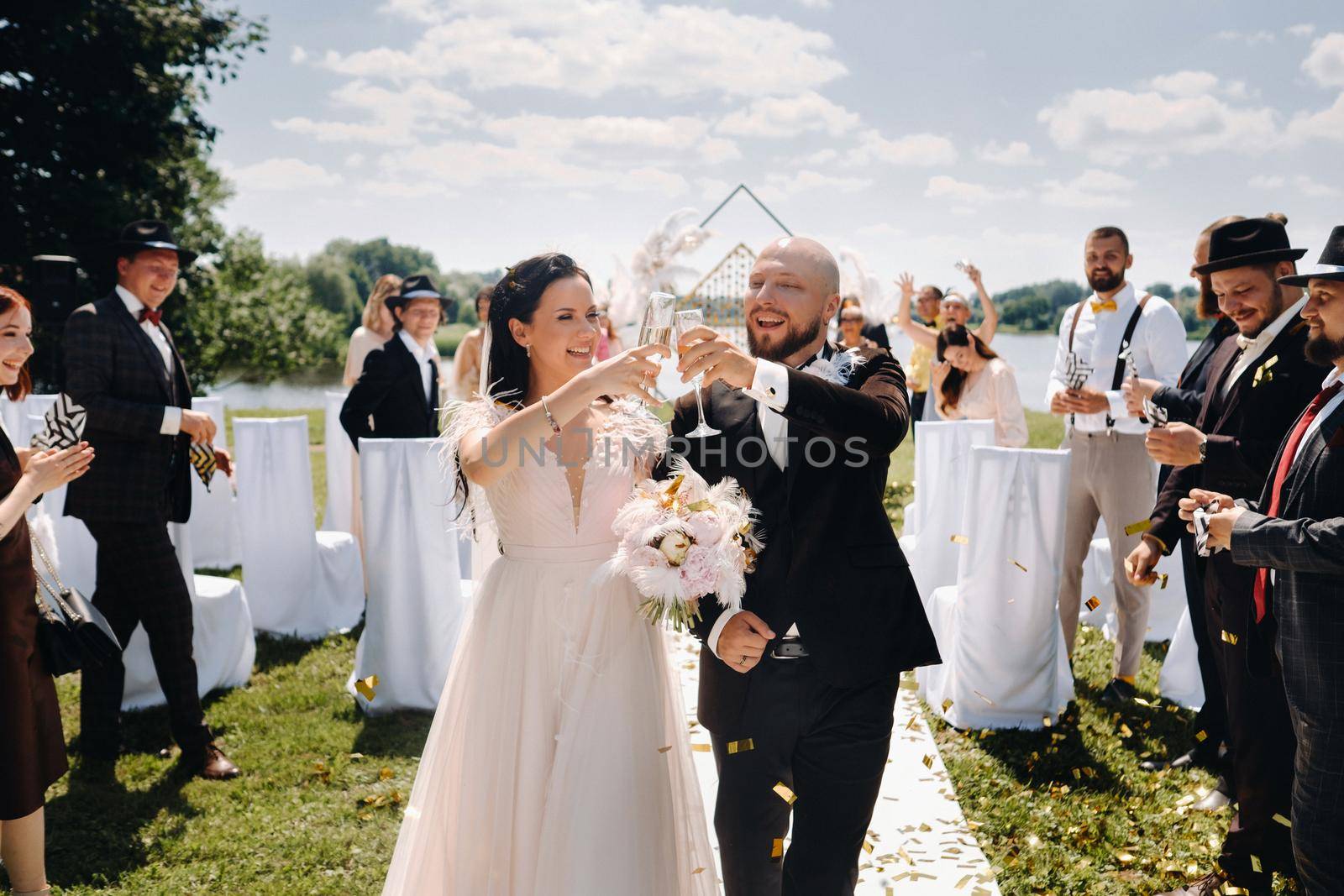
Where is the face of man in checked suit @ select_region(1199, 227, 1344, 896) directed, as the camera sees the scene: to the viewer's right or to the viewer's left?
to the viewer's left

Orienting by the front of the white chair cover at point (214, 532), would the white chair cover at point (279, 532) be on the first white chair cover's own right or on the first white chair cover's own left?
on the first white chair cover's own right

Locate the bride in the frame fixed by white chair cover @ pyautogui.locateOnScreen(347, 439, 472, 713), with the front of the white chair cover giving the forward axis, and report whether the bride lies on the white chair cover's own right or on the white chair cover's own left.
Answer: on the white chair cover's own right

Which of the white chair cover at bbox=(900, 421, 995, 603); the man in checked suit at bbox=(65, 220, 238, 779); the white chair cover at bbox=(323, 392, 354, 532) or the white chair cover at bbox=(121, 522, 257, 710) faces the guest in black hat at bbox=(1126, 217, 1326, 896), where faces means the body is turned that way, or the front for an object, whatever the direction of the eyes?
the man in checked suit

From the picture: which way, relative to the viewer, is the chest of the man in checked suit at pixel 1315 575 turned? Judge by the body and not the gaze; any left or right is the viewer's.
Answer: facing to the left of the viewer

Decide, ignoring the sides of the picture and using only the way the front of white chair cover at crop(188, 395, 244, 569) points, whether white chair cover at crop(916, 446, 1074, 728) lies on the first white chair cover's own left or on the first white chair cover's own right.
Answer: on the first white chair cover's own right

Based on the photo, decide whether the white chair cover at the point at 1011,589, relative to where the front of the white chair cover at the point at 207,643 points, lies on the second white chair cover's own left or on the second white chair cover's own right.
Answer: on the second white chair cover's own right

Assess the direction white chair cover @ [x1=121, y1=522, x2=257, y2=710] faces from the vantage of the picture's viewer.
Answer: facing away from the viewer and to the right of the viewer

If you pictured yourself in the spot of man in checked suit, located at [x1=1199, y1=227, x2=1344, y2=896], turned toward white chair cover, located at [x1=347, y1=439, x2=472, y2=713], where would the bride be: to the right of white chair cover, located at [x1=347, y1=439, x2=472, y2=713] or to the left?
left

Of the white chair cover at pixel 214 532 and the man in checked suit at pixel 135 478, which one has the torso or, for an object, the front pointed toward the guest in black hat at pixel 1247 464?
the man in checked suit

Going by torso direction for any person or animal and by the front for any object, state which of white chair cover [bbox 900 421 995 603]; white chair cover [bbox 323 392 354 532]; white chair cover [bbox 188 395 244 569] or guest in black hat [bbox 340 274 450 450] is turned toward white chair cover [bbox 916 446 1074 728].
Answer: the guest in black hat

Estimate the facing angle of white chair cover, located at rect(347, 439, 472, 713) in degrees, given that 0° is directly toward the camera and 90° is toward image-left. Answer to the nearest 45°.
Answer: approximately 225°

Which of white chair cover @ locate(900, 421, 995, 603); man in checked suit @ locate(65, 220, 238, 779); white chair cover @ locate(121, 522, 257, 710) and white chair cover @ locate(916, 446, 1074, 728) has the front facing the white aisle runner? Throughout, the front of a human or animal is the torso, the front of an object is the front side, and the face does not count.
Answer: the man in checked suit
